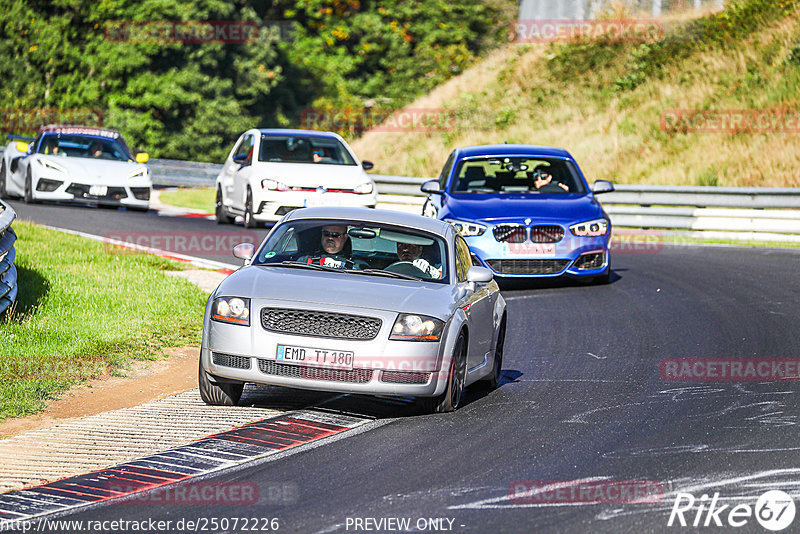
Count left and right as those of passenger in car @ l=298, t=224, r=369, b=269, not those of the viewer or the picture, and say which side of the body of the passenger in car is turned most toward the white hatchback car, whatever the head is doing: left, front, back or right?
back

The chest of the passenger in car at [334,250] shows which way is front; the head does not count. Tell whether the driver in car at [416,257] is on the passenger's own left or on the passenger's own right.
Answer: on the passenger's own left

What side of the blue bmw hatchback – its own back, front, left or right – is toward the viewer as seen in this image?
front

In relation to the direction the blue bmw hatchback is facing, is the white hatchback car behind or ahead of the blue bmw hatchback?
behind

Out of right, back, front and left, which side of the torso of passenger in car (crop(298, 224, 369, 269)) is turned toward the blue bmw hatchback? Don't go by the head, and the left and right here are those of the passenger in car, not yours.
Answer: back

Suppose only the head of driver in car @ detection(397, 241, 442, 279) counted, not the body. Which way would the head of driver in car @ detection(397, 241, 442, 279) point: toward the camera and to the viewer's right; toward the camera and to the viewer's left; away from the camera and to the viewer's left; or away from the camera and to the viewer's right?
toward the camera and to the viewer's left

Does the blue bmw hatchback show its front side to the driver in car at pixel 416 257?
yes

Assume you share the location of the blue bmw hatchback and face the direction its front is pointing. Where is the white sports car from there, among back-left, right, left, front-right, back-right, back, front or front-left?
back-right

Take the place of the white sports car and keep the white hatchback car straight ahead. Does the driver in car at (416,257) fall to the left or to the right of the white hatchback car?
right

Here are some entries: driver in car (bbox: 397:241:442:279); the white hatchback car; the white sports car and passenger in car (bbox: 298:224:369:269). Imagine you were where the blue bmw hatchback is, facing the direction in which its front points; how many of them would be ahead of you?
2

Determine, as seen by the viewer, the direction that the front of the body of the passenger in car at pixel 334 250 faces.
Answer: toward the camera

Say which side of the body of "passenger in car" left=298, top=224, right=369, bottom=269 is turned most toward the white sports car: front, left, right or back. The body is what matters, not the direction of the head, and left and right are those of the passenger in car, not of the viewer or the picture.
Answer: back

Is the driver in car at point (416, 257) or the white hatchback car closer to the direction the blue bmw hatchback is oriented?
the driver in car

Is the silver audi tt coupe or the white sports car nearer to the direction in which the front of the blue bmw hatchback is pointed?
the silver audi tt coupe

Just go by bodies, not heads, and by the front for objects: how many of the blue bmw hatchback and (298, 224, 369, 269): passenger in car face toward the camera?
2

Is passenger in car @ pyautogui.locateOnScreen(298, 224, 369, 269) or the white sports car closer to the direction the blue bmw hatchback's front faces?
the passenger in car
